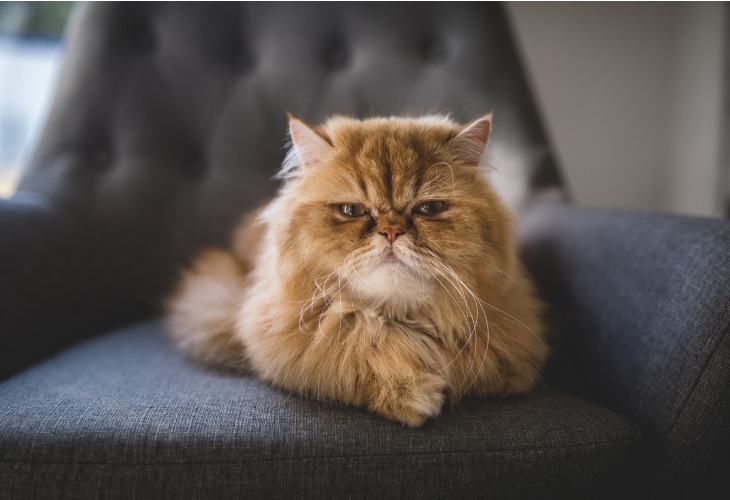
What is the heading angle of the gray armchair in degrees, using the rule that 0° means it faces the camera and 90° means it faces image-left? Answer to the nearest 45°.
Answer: approximately 0°

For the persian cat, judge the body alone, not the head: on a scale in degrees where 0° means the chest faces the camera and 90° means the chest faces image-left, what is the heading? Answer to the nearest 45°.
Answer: approximately 0°
